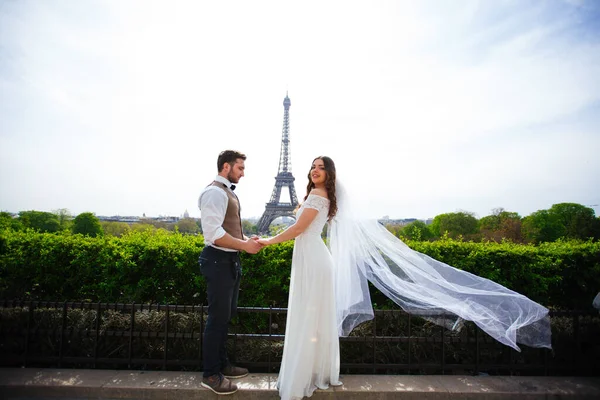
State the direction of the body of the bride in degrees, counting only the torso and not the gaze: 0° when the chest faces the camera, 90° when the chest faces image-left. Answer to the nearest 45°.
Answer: approximately 90°

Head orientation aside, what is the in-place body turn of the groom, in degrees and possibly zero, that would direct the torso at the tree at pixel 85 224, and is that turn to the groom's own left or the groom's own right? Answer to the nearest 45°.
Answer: approximately 90° to the groom's own left

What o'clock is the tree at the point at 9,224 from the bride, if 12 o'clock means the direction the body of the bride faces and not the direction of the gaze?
The tree is roughly at 1 o'clock from the bride.

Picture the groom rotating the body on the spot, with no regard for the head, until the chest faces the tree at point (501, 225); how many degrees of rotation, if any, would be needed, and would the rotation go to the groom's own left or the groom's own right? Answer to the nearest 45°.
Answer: approximately 45° to the groom's own left

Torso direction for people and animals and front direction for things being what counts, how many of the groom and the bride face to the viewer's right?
1

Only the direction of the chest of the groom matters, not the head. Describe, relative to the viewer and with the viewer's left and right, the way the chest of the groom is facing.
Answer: facing to the right of the viewer

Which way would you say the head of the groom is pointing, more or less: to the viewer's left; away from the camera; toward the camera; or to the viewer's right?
to the viewer's right
